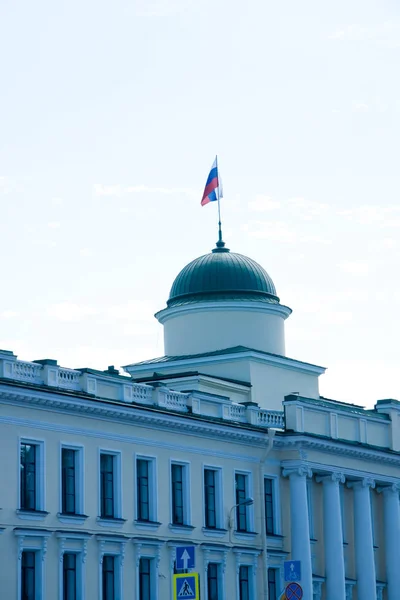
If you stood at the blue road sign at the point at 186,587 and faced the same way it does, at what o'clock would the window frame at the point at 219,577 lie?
The window frame is roughly at 6 o'clock from the blue road sign.

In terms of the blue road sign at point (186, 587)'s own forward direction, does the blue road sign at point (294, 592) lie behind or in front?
behind

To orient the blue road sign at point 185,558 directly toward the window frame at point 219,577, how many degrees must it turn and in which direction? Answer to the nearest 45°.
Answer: approximately 180°

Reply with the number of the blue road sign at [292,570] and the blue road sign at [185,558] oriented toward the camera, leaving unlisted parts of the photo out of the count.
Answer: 2

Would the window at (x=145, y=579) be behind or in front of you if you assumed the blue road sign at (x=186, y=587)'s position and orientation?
behind

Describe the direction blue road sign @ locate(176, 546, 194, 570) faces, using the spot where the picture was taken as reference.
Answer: facing the viewer

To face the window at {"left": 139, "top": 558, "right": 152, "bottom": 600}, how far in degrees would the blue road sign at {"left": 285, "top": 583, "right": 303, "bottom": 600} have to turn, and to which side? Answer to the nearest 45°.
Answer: approximately 135° to its right

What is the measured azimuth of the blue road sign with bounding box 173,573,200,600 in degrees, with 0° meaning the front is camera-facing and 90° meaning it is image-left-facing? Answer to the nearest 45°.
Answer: approximately 0°

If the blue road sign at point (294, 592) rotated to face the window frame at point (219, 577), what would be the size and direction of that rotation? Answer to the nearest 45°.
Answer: approximately 180°

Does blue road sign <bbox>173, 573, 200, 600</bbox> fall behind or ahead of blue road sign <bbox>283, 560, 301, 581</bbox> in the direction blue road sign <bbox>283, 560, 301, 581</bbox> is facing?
ahead
